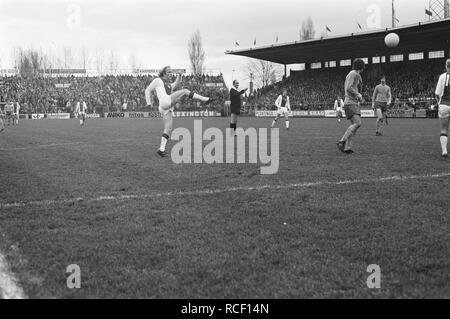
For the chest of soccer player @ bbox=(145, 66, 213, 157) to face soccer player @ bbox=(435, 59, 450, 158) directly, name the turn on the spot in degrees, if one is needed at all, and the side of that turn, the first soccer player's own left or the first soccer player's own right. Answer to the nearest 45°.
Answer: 0° — they already face them

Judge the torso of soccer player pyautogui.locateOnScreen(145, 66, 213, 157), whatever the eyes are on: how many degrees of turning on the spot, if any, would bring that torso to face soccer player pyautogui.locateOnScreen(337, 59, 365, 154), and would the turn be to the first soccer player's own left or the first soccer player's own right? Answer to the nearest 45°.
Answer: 0° — they already face them

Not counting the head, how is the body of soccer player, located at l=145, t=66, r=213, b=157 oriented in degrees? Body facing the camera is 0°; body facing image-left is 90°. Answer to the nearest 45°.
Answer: approximately 270°

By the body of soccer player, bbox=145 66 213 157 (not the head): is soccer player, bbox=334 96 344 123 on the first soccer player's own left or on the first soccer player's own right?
on the first soccer player's own left
